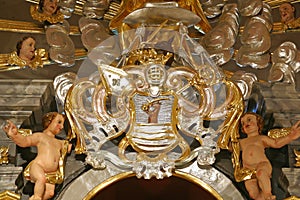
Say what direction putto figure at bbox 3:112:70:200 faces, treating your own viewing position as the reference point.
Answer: facing the viewer and to the right of the viewer

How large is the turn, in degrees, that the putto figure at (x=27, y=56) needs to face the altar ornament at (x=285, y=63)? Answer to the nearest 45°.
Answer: approximately 45° to its left

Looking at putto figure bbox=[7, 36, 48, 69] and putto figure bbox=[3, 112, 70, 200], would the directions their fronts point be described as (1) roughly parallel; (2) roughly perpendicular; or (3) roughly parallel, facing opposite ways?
roughly parallel

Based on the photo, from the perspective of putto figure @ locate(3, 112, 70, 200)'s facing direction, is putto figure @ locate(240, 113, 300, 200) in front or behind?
in front

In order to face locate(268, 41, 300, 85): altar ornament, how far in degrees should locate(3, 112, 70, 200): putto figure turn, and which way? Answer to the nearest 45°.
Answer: approximately 45° to its left

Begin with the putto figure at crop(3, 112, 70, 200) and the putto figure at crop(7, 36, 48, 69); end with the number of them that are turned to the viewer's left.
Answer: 0

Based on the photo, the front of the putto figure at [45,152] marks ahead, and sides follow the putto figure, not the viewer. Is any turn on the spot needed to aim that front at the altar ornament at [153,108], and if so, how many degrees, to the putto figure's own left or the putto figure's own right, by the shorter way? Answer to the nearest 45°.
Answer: approximately 45° to the putto figure's own left

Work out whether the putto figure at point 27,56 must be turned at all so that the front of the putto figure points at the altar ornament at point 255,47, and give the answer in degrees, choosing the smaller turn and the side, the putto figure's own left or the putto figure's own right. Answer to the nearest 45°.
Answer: approximately 45° to the putto figure's own left
